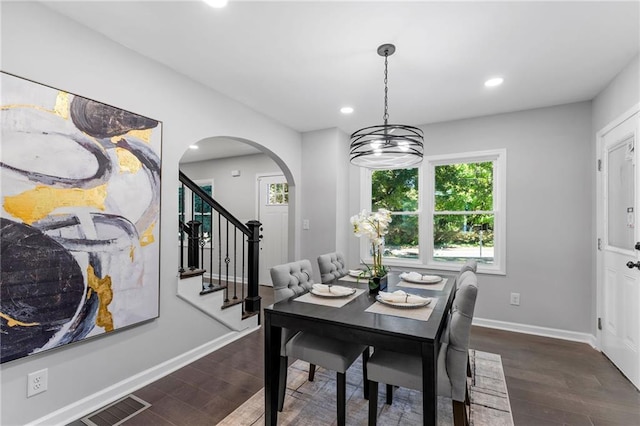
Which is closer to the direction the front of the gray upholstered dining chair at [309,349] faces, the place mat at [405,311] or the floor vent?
the place mat

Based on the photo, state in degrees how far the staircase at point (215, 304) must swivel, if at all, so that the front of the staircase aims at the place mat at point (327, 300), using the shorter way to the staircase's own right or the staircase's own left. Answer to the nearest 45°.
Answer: approximately 90° to the staircase's own right

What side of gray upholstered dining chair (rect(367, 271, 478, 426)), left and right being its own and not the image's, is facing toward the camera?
left

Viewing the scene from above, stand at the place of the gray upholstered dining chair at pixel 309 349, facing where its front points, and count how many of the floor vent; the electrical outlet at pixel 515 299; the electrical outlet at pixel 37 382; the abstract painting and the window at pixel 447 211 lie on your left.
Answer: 2

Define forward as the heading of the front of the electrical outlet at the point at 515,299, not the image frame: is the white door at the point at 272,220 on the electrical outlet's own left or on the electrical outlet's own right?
on the electrical outlet's own right

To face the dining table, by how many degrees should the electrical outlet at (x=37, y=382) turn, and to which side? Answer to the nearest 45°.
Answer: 0° — it already faces it

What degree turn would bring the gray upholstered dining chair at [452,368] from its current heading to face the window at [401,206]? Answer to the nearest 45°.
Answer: approximately 90° to its right

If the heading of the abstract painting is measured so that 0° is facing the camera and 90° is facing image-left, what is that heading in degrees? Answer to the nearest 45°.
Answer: approximately 315°

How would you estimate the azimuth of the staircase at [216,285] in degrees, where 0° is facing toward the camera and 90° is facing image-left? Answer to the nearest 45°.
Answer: approximately 225°

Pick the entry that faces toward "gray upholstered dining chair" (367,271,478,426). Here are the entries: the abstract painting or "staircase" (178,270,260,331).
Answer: the abstract painting

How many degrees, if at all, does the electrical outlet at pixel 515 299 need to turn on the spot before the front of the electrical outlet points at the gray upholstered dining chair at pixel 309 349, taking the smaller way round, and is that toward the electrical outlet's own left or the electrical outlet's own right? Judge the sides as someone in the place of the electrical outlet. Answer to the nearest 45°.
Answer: approximately 45° to the electrical outlet's own right
